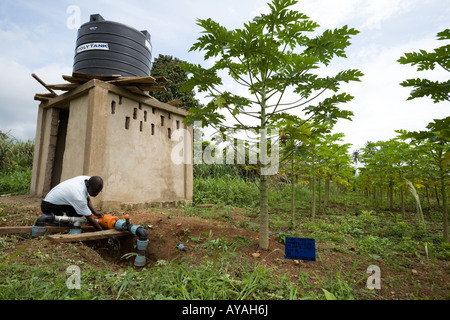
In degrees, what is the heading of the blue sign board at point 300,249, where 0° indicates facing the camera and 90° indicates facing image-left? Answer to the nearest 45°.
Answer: approximately 0°

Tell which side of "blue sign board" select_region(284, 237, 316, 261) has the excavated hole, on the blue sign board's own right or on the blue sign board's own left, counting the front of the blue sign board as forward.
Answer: on the blue sign board's own right

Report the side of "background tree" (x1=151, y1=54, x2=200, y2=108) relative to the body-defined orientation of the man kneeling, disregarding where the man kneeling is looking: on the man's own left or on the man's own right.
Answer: on the man's own left

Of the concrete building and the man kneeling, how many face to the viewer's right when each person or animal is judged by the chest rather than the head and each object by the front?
1

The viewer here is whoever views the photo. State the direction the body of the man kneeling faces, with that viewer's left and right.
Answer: facing to the right of the viewer

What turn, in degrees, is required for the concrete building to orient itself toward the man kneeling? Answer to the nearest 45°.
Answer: approximately 45° to its left

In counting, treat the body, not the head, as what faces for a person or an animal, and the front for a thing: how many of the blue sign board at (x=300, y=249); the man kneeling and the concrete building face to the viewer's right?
1

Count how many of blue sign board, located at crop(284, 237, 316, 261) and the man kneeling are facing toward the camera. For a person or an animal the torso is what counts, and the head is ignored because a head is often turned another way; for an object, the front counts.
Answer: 1

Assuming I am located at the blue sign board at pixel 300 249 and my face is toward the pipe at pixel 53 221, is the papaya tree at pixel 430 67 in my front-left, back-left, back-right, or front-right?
back-right

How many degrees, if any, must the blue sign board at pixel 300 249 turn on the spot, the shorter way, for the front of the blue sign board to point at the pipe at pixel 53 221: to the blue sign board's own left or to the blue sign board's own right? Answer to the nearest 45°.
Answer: approximately 90° to the blue sign board's own right

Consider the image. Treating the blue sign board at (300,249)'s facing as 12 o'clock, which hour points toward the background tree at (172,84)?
The background tree is roughly at 5 o'clock from the blue sign board.

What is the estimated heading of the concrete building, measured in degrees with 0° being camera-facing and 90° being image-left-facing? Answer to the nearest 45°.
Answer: approximately 45°

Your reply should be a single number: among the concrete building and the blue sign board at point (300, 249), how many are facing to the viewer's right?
0
